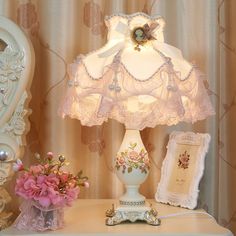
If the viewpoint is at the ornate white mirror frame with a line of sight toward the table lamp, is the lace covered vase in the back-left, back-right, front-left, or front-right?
front-right

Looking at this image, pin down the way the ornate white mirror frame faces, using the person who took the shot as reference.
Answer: facing the viewer

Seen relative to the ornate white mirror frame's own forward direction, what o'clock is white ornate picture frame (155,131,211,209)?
The white ornate picture frame is roughly at 9 o'clock from the ornate white mirror frame.

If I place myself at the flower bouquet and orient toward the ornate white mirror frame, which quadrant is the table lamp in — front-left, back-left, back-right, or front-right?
back-right

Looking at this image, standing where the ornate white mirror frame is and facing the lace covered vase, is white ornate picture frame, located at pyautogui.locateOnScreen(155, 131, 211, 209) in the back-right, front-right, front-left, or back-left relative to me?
front-left
